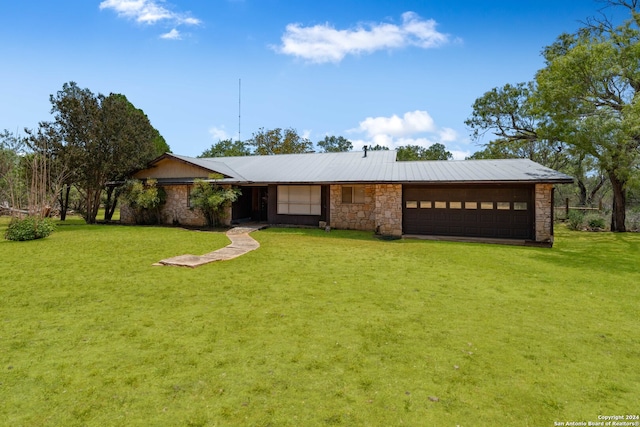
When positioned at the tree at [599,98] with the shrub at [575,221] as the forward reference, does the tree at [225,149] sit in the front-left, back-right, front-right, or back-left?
front-left

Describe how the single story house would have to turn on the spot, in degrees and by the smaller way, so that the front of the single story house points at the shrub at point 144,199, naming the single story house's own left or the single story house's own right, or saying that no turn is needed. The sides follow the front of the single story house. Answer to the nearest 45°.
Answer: approximately 90° to the single story house's own right

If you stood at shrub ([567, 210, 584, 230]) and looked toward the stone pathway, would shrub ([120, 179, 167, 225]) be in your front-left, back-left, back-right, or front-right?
front-right

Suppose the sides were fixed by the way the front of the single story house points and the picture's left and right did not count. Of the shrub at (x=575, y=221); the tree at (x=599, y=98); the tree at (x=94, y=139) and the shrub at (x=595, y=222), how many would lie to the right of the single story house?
1

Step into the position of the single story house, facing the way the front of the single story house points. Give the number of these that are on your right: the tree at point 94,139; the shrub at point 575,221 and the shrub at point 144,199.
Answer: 2

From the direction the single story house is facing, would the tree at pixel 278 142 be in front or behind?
behind

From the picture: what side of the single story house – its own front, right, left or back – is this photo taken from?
front

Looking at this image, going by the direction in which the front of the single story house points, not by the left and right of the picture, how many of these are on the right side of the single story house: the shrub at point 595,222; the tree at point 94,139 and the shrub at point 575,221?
1

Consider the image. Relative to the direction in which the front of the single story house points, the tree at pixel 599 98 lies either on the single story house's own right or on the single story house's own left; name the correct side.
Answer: on the single story house's own left

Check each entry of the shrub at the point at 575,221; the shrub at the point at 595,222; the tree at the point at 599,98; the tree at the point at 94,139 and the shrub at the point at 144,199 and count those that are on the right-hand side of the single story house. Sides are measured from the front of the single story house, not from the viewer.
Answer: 2
